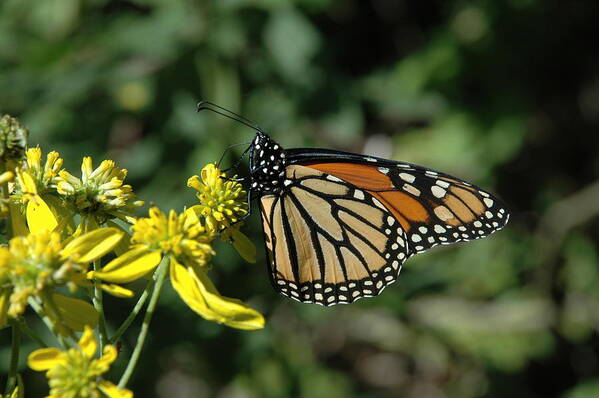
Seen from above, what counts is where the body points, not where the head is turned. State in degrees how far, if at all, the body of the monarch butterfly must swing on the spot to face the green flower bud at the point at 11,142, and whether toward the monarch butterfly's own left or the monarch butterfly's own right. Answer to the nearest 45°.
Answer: approximately 45° to the monarch butterfly's own left

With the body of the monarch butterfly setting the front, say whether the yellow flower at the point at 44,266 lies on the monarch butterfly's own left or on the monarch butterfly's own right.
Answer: on the monarch butterfly's own left

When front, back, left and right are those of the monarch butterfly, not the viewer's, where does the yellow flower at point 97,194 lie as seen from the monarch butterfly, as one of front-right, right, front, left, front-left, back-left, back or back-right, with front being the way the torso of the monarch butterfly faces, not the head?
front-left

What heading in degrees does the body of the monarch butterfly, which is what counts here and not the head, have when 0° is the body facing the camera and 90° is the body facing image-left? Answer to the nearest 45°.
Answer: approximately 90°

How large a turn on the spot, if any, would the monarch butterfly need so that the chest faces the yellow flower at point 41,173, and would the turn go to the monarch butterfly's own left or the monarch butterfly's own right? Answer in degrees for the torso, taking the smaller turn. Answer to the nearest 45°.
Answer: approximately 45° to the monarch butterfly's own left

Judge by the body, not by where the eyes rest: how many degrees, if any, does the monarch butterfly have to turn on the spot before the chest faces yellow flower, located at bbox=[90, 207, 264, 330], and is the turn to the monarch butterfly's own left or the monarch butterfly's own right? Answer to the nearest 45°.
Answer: approximately 45° to the monarch butterfly's own left
